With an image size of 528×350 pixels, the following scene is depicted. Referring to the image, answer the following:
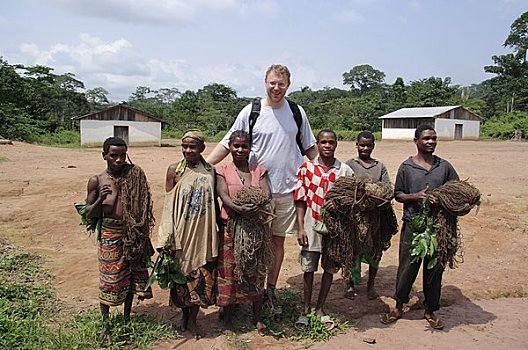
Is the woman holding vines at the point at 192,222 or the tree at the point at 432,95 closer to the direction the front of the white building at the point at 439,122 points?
the woman holding vines

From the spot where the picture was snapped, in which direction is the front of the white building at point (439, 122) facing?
facing the viewer and to the right of the viewer

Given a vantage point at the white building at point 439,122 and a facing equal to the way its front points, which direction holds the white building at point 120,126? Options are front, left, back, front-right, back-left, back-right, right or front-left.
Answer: right

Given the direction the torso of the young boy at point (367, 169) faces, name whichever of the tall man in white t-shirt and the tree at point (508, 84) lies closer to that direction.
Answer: the tall man in white t-shirt

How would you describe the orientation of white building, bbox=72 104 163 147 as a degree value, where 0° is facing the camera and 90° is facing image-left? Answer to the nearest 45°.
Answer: approximately 0°

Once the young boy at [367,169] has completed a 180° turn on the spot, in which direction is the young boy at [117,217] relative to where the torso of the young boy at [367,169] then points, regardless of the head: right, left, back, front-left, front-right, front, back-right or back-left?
back-left

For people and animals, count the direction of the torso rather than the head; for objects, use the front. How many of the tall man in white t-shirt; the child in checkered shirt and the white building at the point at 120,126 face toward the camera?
3

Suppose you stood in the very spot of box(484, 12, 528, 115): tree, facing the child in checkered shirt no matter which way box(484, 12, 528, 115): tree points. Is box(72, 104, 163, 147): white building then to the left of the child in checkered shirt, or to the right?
right
